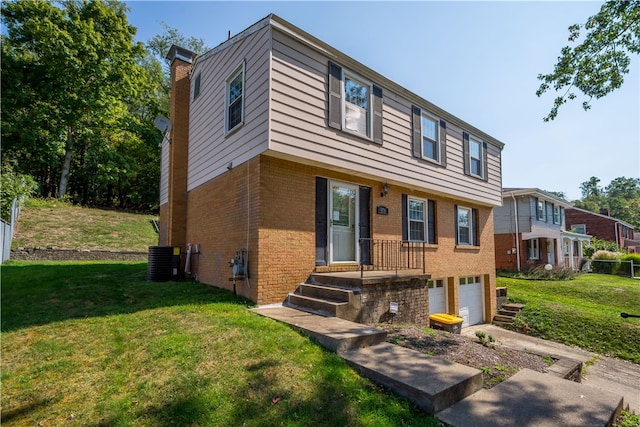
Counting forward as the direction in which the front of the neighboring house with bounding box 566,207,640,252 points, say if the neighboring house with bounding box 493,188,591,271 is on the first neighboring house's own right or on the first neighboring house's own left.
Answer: on the first neighboring house's own right

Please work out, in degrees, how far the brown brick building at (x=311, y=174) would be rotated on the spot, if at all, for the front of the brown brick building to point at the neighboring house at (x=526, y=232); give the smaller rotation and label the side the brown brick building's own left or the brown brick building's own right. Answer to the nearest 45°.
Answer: approximately 90° to the brown brick building's own left

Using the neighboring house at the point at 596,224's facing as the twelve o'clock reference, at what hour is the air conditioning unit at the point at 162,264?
The air conditioning unit is roughly at 2 o'clock from the neighboring house.

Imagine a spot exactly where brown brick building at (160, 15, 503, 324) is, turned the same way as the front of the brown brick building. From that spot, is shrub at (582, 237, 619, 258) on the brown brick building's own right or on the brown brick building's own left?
on the brown brick building's own left

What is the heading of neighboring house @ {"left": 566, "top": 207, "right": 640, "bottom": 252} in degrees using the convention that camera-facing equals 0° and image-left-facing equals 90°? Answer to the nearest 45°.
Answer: approximately 315°

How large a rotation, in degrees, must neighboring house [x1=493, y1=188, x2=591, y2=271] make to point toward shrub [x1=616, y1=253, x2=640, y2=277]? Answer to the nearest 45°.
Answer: approximately 90° to its left

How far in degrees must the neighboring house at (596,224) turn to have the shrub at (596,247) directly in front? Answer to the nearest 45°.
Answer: approximately 45° to its right

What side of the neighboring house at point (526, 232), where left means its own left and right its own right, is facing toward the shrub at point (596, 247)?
left

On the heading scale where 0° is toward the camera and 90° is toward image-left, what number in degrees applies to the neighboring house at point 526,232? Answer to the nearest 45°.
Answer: approximately 315°

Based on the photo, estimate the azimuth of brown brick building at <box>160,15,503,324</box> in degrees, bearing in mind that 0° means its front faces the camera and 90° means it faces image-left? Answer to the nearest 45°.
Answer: approximately 315°

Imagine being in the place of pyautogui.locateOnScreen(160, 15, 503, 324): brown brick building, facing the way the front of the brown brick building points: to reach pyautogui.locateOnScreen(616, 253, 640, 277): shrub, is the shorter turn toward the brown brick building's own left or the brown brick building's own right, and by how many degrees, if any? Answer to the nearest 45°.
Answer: approximately 90° to the brown brick building's own left

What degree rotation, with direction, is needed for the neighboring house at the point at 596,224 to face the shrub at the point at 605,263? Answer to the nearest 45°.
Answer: approximately 45° to its right

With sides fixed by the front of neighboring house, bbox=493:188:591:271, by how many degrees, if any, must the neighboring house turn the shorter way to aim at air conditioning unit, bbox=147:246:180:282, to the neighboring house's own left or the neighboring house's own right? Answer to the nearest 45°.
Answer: approximately 45° to the neighboring house's own right
